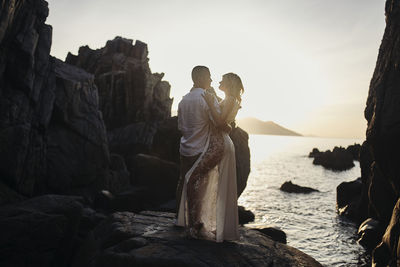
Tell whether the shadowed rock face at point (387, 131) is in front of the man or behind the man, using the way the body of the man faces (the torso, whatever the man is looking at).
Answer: in front

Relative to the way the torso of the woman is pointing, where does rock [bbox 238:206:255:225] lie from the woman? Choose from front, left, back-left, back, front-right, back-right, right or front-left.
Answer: right

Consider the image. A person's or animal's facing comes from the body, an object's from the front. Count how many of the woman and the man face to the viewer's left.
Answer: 1

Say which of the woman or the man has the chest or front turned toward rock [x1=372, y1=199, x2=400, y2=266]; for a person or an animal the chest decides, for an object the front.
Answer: the man

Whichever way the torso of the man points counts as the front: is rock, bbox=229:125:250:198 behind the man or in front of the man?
in front

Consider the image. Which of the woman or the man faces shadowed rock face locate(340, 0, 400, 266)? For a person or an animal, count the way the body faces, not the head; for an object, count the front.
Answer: the man

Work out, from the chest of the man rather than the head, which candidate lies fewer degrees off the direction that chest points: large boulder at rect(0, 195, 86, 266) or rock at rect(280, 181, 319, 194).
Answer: the rock

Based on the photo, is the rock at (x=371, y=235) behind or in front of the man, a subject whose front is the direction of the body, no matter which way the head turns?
in front

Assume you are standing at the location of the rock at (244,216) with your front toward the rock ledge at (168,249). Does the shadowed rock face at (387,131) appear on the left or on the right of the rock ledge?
left

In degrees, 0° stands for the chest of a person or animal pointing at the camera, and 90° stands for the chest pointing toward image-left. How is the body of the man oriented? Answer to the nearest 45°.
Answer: approximately 225°

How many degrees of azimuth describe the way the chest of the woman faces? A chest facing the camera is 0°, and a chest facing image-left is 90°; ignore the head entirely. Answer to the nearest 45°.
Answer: approximately 90°

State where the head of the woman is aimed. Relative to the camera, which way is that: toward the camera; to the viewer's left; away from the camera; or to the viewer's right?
to the viewer's left
